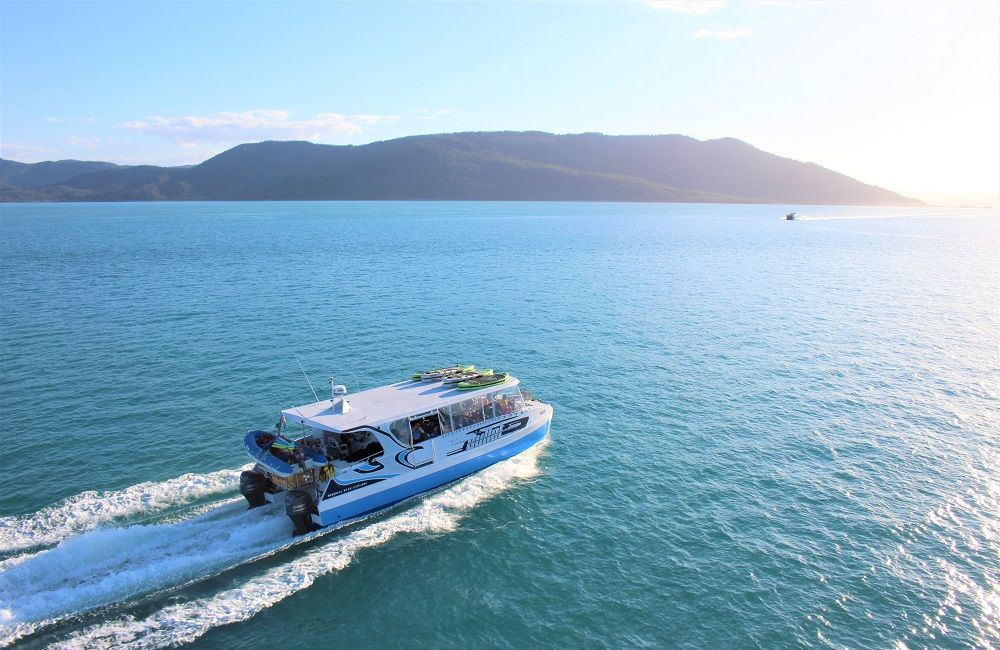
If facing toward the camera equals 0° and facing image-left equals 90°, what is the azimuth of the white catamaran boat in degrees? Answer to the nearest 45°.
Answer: approximately 225°
